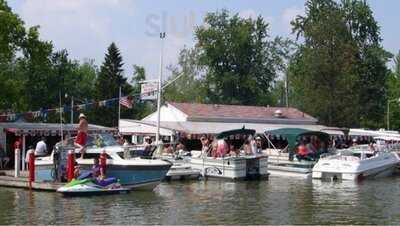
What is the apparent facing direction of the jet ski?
to the viewer's left

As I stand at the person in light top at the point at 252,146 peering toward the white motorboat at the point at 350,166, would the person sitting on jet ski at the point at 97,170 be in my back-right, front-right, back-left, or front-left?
back-right

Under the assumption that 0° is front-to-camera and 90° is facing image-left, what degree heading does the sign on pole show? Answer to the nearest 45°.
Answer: approximately 0°

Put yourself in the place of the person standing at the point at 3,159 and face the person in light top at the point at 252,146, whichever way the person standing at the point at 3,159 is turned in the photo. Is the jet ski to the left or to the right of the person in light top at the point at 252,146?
right

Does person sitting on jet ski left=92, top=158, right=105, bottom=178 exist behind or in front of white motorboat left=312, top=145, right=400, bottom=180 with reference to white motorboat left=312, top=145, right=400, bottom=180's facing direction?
behind

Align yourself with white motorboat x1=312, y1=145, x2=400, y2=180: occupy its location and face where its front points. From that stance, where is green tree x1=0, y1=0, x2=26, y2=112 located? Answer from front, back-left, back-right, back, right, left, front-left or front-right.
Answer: back-left

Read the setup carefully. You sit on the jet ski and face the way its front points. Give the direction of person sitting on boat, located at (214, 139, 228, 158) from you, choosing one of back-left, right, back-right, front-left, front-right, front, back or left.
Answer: back-right

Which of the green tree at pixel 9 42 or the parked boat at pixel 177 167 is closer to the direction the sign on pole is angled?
the parked boat

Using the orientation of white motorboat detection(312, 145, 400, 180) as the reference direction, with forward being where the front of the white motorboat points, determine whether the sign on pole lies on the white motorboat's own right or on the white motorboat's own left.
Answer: on the white motorboat's own left
